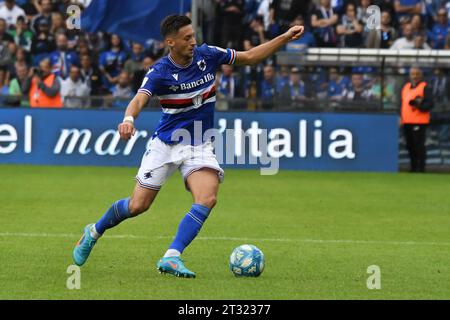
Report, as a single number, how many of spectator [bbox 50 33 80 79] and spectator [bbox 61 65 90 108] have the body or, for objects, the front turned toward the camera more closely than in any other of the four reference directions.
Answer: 2

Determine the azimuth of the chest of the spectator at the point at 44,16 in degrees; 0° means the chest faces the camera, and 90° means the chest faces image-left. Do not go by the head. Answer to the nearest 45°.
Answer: approximately 0°

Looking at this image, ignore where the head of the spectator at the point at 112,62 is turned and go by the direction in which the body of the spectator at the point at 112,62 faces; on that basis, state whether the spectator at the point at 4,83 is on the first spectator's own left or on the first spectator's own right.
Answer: on the first spectator's own right

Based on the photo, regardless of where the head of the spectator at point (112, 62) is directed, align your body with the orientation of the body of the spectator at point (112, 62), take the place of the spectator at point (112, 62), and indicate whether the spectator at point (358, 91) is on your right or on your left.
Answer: on your left

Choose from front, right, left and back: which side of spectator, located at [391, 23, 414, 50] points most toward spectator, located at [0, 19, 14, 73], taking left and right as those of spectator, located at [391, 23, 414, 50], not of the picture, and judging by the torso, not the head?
right

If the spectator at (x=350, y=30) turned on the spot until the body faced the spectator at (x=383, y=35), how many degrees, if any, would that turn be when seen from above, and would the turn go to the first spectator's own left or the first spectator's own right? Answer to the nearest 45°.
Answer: approximately 90° to the first spectator's own left

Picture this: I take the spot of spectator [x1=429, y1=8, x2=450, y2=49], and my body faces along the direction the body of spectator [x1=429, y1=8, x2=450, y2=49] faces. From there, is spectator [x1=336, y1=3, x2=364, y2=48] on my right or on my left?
on my right

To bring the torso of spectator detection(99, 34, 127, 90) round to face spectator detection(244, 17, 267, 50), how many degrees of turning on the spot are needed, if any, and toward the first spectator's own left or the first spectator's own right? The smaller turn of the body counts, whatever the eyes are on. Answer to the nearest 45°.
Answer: approximately 90° to the first spectator's own left

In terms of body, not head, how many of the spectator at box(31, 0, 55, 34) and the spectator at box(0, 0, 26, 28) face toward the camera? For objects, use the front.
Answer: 2
